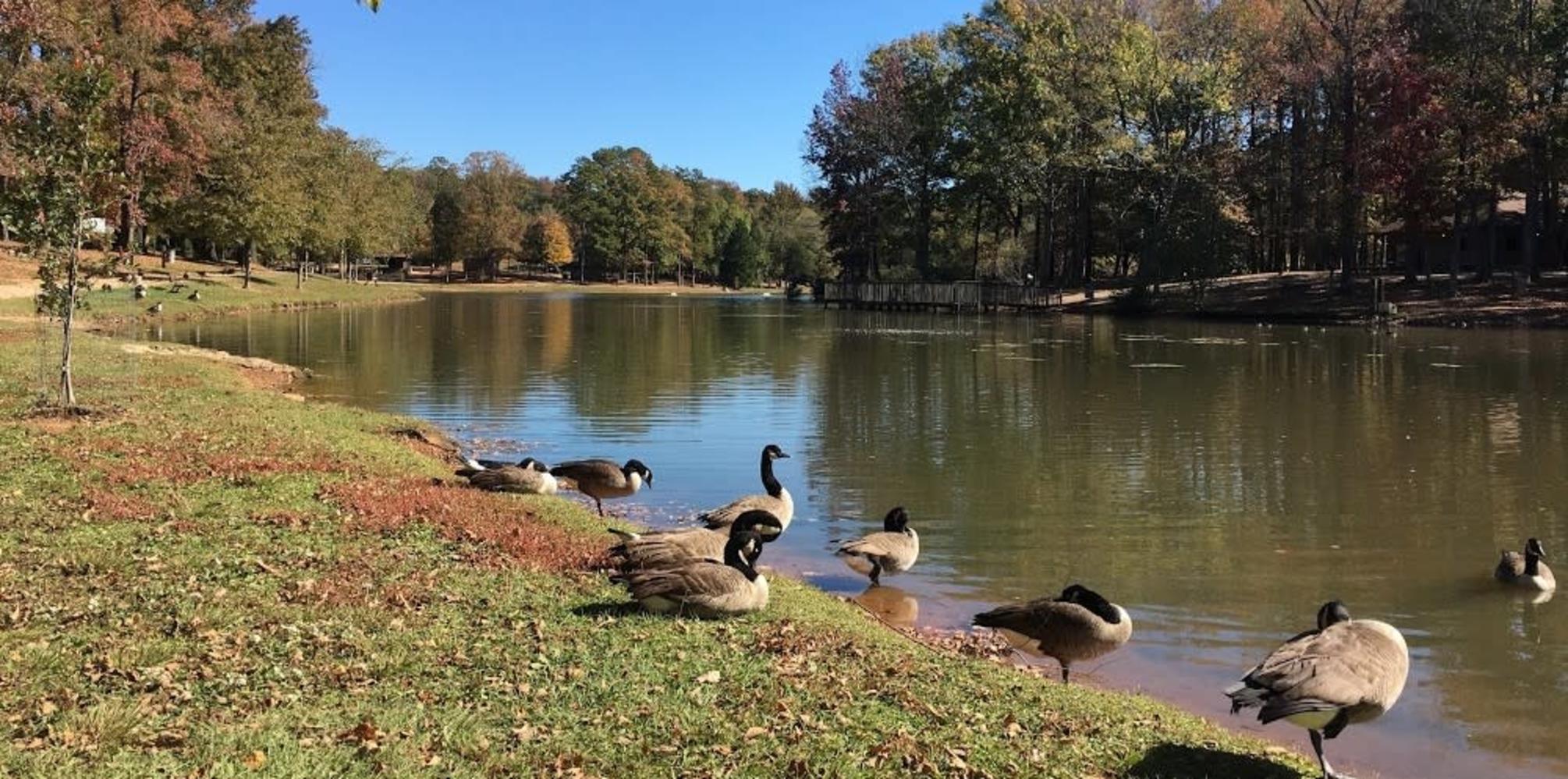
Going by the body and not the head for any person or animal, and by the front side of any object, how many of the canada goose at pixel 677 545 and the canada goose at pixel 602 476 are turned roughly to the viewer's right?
2

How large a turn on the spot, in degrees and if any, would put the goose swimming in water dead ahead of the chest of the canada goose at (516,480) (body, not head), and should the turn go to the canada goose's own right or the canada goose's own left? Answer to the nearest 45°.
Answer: approximately 45° to the canada goose's own right

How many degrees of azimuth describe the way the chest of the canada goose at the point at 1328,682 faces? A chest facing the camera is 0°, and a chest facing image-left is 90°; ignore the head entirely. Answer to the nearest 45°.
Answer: approximately 270°

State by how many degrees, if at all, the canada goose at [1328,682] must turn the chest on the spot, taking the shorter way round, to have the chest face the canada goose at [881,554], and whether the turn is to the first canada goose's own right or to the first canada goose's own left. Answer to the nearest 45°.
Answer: approximately 135° to the first canada goose's own left

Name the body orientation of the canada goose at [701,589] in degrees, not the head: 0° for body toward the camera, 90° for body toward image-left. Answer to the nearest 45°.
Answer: approximately 270°

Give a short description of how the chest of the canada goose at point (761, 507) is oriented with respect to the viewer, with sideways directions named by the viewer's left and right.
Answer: facing to the right of the viewer

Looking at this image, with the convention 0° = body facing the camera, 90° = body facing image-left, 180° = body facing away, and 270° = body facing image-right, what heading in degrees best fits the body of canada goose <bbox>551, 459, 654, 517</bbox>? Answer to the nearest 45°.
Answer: approximately 270°

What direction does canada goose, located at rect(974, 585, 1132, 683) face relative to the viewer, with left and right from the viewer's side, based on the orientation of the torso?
facing to the right of the viewer

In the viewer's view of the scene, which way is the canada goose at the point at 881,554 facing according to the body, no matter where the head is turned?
to the viewer's right

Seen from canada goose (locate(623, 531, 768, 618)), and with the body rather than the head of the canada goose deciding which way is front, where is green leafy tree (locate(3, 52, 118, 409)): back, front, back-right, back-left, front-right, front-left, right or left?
back-left

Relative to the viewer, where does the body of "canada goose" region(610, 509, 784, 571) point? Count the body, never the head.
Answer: to the viewer's right
